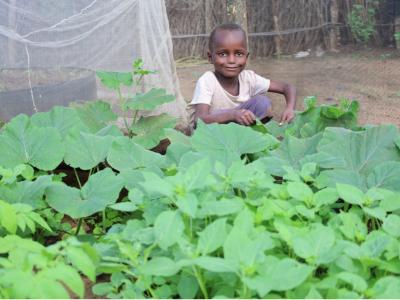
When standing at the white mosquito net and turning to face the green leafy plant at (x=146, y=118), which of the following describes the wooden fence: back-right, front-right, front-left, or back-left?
back-left

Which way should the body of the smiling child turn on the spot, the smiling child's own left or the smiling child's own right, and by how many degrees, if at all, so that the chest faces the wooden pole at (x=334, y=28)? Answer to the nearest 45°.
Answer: approximately 180°

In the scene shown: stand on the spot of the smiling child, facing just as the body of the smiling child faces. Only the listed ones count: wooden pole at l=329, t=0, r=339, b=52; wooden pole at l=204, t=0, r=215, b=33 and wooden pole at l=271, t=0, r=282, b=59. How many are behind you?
3

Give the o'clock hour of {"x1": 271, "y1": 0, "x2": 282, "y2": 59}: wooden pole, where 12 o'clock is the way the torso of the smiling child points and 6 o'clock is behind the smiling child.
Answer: The wooden pole is roughly at 6 o'clock from the smiling child.

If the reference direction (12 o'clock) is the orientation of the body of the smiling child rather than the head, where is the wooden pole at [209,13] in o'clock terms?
The wooden pole is roughly at 6 o'clock from the smiling child.

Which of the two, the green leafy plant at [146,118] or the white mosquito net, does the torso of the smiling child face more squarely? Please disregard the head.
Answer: the green leafy plant

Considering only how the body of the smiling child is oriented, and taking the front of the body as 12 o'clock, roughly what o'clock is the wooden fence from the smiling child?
The wooden fence is roughly at 6 o'clock from the smiling child.

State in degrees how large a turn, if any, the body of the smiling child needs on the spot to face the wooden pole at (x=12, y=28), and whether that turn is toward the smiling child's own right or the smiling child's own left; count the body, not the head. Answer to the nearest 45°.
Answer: approximately 135° to the smiling child's own right

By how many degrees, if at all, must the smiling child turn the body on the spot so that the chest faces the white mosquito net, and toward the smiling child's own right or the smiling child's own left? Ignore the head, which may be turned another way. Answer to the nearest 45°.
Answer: approximately 135° to the smiling child's own right

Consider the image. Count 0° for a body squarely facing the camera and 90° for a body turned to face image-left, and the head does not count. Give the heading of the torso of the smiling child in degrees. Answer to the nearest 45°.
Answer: approximately 0°

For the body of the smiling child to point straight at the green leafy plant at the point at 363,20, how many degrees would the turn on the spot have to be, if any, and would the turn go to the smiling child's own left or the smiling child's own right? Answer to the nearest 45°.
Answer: approximately 180°
